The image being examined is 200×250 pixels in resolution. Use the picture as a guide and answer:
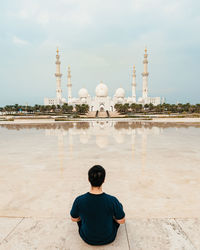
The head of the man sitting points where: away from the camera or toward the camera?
away from the camera

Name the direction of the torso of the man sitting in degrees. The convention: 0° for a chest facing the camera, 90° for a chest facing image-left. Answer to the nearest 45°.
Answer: approximately 180°
